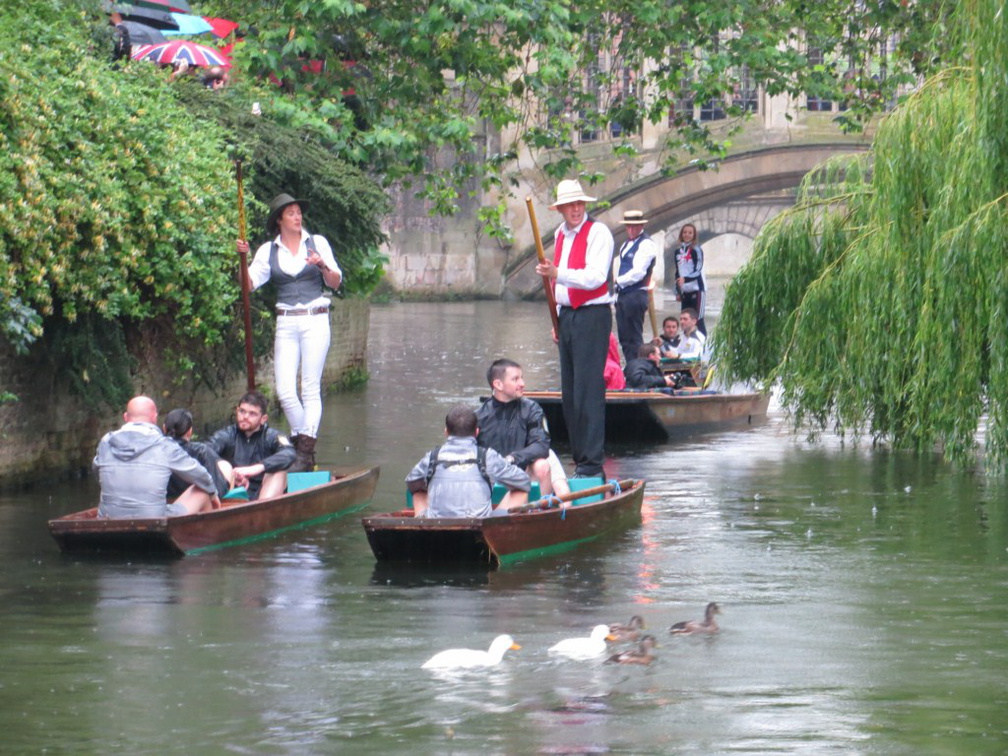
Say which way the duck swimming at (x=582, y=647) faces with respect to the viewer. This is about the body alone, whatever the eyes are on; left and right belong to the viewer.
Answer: facing to the right of the viewer

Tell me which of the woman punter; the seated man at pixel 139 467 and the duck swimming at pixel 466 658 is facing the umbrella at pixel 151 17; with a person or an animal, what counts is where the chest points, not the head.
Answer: the seated man

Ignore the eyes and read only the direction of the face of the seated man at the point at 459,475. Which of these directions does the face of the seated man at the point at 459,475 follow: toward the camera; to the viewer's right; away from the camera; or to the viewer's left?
away from the camera

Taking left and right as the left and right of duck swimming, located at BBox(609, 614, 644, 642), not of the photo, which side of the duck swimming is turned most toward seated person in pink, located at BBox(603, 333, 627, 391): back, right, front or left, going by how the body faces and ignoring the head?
left

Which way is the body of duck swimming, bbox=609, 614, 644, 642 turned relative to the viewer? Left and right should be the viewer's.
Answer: facing to the right of the viewer

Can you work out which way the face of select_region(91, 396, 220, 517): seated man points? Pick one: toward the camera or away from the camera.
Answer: away from the camera

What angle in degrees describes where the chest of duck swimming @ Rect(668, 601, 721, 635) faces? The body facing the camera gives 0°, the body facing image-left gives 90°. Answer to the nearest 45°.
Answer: approximately 270°

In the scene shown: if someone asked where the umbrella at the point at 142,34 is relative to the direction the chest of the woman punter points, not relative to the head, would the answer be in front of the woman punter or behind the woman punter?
behind

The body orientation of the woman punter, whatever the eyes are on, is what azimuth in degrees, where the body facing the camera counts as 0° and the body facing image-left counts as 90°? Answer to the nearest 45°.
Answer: approximately 0°

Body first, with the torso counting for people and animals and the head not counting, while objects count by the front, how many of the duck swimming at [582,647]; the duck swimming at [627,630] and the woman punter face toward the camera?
1

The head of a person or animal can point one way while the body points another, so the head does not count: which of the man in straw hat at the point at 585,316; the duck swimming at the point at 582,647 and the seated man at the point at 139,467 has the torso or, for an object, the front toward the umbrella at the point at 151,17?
the seated man

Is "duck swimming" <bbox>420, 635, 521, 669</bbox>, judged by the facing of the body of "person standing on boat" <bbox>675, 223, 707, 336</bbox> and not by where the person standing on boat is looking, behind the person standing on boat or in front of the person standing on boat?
in front
